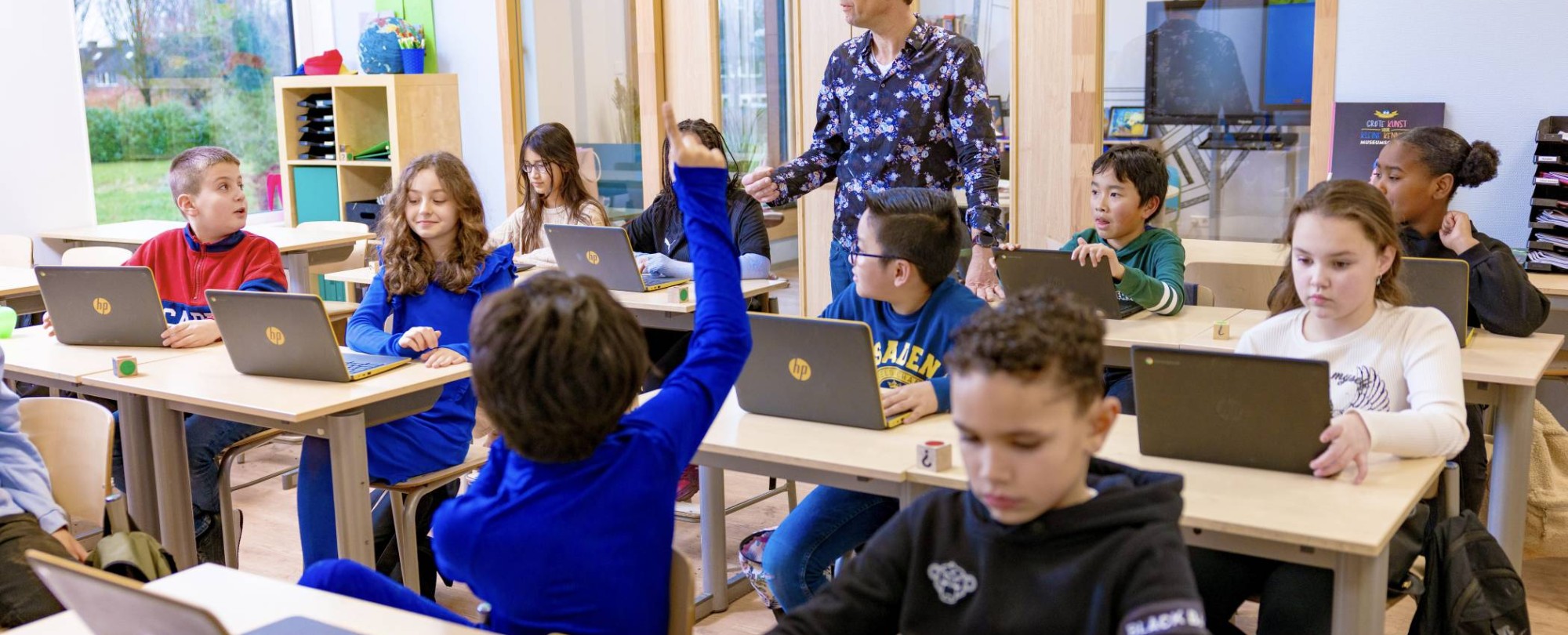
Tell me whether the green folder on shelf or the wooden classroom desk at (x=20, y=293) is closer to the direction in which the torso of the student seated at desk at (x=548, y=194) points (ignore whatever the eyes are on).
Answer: the wooden classroom desk

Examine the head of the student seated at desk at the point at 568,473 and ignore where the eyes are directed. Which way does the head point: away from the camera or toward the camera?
away from the camera

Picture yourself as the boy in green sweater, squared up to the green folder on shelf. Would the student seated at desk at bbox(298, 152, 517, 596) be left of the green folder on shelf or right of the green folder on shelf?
left

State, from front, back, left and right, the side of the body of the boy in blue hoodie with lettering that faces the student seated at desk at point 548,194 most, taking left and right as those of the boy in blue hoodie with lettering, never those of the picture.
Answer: right

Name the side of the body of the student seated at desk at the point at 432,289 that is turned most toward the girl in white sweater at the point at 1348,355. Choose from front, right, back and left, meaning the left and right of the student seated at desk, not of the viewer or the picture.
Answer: left

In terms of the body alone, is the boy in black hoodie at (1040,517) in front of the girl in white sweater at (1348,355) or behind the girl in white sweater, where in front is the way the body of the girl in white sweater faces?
in front

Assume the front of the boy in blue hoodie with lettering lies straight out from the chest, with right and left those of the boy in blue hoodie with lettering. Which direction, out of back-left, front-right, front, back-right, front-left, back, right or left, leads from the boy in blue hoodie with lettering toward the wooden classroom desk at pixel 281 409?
front-right

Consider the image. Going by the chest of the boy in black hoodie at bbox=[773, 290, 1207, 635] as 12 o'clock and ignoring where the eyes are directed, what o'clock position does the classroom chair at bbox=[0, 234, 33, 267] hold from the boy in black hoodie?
The classroom chair is roughly at 3 o'clock from the boy in black hoodie.

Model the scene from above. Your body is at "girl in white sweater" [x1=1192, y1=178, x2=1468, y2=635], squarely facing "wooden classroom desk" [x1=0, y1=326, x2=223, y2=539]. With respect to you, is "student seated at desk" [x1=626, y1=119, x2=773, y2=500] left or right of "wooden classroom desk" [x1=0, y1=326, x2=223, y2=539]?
right

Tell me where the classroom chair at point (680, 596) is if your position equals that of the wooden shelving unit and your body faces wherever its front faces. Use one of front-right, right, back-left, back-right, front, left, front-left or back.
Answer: front-left

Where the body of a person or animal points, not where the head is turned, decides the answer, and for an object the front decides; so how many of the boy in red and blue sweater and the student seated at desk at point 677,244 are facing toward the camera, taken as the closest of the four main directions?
2
